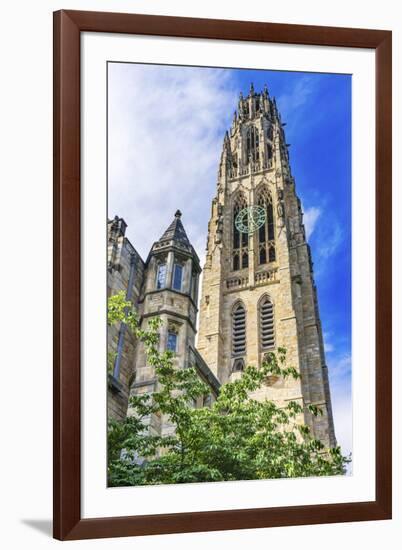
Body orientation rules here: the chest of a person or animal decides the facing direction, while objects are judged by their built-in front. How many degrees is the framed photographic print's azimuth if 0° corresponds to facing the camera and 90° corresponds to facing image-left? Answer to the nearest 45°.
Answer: approximately 315°
